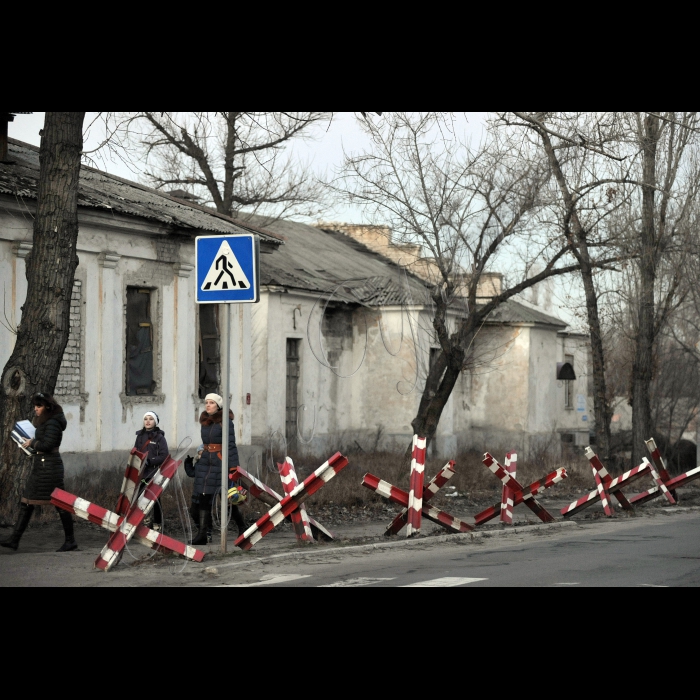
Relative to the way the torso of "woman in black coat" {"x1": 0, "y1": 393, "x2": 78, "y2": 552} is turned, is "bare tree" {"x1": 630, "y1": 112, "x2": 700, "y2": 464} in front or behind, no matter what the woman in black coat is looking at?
behind

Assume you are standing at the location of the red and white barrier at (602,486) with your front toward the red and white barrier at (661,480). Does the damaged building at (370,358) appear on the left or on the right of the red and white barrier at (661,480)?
left

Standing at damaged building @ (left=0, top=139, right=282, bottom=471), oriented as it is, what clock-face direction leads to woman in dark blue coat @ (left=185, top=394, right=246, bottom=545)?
The woman in dark blue coat is roughly at 1 o'clock from the damaged building.

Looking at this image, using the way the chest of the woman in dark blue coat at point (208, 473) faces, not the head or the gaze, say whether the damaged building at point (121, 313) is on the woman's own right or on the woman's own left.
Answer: on the woman's own right

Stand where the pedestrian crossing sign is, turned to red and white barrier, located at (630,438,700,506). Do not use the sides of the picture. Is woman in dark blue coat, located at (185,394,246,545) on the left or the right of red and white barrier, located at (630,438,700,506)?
left

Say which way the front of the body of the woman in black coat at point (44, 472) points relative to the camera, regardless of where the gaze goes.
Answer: to the viewer's left

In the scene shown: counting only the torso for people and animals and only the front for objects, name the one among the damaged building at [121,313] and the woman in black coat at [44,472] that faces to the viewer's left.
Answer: the woman in black coat

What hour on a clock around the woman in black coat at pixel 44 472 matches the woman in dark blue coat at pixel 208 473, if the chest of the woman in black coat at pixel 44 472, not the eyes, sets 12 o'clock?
the woman in dark blue coat at pixel 208 473 is roughly at 6 o'clock from the woman in black coat at pixel 44 472.

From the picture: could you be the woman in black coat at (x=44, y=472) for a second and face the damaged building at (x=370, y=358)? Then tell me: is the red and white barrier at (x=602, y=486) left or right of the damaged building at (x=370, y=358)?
right

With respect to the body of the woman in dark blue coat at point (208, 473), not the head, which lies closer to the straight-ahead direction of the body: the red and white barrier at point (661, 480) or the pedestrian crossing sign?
the pedestrian crossing sign

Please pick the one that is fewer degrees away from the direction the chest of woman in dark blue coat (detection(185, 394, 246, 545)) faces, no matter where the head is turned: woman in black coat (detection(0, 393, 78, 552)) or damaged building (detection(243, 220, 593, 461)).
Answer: the woman in black coat

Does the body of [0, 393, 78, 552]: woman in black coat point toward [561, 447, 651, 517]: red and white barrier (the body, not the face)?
no

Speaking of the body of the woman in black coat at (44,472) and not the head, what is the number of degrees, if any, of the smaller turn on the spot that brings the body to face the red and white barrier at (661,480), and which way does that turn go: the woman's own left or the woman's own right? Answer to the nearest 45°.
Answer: approximately 180°

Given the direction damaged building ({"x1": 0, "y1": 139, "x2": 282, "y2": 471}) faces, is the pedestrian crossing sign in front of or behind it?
in front

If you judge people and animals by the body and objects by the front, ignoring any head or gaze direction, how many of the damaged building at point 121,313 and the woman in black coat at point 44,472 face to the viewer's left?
1

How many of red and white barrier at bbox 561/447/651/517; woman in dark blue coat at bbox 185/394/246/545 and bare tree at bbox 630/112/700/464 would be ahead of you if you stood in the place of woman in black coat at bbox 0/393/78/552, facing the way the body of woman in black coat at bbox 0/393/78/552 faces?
0

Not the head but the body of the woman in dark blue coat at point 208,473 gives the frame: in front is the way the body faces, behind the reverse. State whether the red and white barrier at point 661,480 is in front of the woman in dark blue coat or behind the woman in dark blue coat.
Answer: behind

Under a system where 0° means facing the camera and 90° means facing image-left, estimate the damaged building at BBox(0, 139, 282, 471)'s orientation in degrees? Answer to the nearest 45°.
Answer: approximately 315°
